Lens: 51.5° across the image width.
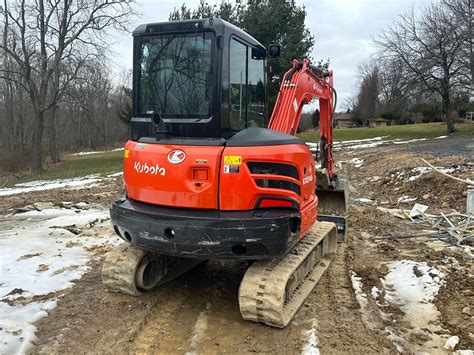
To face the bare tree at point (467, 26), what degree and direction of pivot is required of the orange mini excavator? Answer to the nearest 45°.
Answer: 0° — it already faces it

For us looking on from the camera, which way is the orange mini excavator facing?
facing away from the viewer and to the right of the viewer
